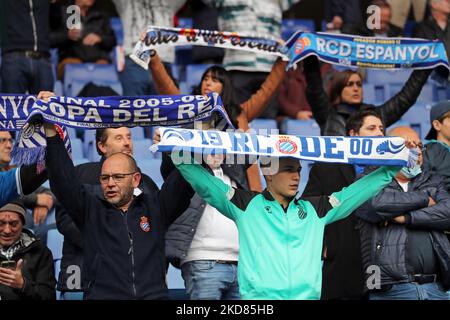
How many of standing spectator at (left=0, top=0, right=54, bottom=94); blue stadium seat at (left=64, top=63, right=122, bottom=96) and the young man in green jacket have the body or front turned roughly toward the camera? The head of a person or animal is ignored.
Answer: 3

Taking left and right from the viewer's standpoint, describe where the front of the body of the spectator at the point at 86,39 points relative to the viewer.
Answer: facing the viewer

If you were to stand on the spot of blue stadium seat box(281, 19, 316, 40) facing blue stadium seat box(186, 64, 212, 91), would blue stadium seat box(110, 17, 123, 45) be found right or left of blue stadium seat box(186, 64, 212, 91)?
right

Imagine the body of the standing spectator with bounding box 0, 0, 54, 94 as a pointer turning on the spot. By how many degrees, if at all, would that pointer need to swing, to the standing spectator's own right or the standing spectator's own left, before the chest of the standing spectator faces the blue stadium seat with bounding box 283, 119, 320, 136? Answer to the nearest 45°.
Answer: approximately 90° to the standing spectator's own left

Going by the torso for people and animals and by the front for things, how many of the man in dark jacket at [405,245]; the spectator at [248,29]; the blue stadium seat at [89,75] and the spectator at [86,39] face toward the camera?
4

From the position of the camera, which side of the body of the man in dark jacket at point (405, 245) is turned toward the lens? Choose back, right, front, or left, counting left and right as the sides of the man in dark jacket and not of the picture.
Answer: front

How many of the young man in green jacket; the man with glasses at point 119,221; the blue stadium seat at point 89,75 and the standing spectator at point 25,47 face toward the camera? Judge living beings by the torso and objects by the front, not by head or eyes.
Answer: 4

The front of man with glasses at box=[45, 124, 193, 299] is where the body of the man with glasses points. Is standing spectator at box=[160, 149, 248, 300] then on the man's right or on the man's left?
on the man's left

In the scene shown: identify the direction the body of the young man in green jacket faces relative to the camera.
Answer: toward the camera
